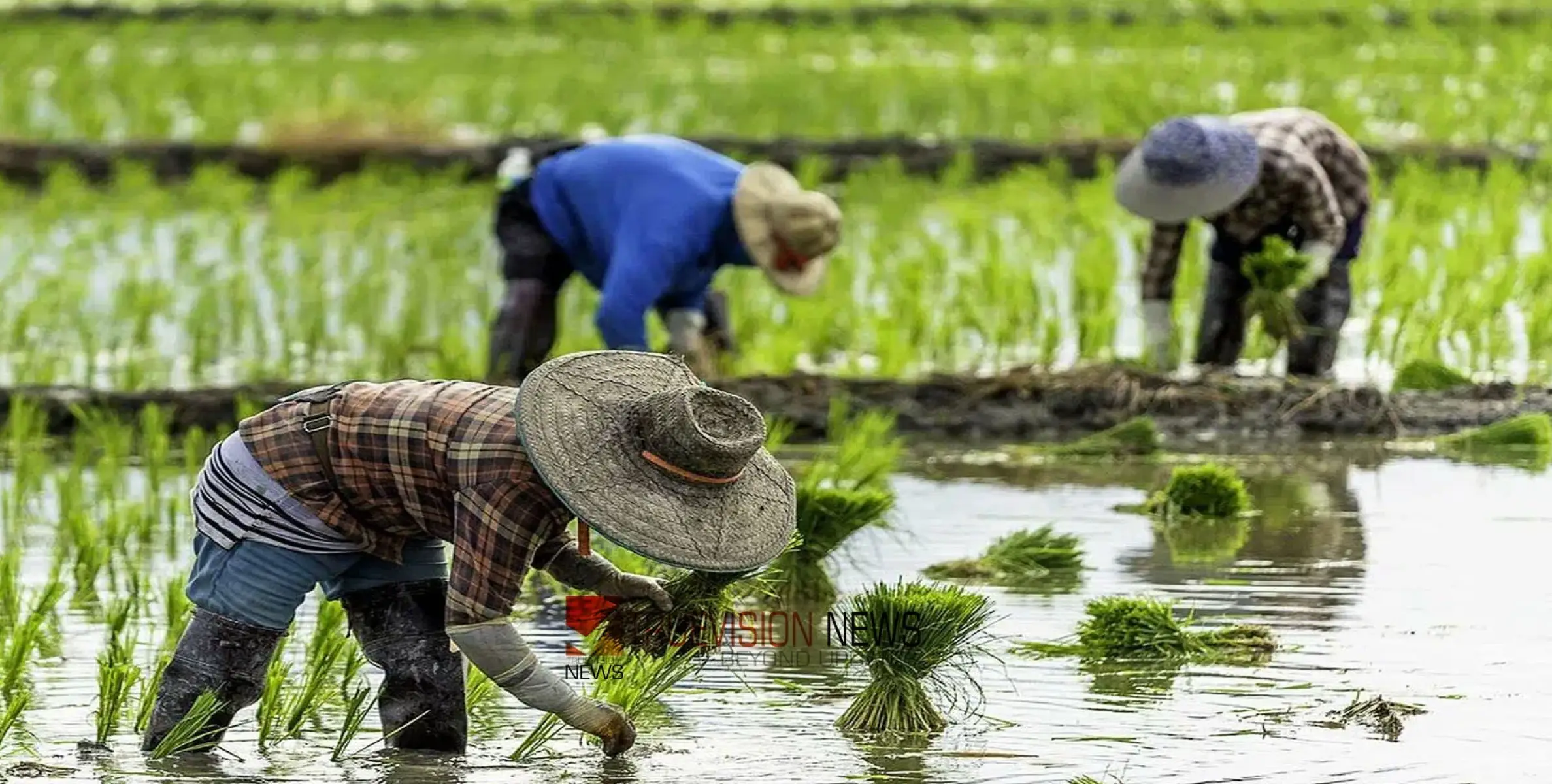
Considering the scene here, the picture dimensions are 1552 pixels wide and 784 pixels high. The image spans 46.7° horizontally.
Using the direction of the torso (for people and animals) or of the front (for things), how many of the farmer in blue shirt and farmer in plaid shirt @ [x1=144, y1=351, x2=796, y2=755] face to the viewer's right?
2

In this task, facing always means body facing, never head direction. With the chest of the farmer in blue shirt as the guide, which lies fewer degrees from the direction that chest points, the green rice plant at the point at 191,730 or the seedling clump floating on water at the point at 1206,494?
the seedling clump floating on water

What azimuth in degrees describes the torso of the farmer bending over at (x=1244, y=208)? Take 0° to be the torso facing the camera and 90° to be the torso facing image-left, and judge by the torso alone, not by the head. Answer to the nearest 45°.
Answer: approximately 45°

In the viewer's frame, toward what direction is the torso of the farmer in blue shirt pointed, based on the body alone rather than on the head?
to the viewer's right

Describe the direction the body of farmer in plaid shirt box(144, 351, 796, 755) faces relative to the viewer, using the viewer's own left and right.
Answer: facing to the right of the viewer

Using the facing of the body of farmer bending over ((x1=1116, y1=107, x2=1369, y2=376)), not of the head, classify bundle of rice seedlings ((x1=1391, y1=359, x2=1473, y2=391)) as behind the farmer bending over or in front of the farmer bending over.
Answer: behind

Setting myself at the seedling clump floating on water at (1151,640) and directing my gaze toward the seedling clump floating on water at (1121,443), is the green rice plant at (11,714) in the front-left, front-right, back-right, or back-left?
back-left

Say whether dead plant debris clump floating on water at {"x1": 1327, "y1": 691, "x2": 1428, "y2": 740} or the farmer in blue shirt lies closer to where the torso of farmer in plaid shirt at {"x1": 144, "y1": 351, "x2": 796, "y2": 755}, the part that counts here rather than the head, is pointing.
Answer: the dead plant debris clump floating on water

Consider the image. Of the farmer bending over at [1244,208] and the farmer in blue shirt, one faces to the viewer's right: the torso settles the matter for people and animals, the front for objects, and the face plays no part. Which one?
the farmer in blue shirt

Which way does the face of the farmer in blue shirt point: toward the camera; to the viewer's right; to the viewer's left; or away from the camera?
to the viewer's right

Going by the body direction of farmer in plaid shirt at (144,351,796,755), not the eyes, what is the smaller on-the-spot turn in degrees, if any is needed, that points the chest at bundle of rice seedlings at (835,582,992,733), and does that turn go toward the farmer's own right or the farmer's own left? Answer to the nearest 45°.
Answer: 0° — they already face it
